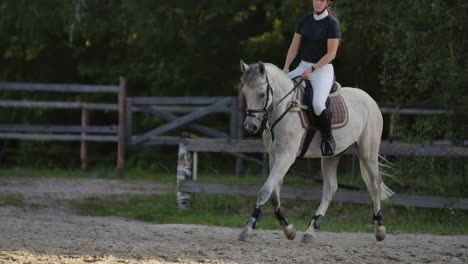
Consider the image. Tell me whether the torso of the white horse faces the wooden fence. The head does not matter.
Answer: no

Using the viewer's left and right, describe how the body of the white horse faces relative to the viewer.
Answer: facing the viewer and to the left of the viewer

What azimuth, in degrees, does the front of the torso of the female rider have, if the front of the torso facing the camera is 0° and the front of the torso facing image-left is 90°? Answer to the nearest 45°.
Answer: approximately 45°

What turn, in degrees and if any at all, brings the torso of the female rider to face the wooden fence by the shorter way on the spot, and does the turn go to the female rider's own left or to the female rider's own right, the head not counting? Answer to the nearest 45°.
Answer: approximately 90° to the female rider's own right
